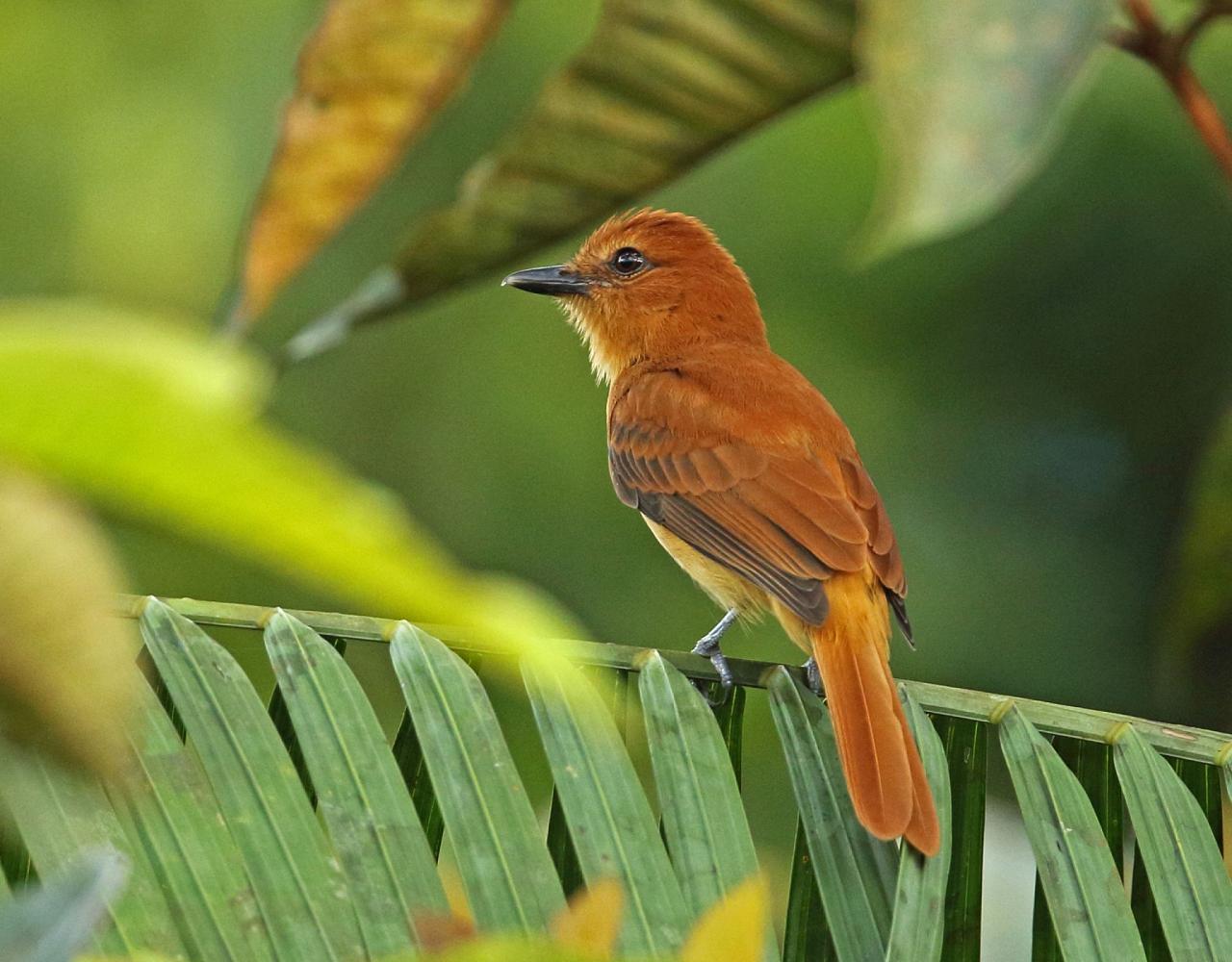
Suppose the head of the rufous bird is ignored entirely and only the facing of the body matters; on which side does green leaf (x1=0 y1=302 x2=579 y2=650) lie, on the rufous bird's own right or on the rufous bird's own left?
on the rufous bird's own left

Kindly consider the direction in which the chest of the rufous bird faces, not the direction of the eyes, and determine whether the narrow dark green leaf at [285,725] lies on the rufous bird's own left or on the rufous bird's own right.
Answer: on the rufous bird's own left

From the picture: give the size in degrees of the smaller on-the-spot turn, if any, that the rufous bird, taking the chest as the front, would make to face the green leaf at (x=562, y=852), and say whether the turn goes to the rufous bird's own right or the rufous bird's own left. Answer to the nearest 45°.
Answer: approximately 135° to the rufous bird's own left

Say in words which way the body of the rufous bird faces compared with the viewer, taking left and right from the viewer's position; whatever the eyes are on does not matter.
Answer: facing away from the viewer and to the left of the viewer

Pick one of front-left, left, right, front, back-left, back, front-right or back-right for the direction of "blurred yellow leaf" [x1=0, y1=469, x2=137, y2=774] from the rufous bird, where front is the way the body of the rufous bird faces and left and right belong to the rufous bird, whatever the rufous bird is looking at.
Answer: back-left

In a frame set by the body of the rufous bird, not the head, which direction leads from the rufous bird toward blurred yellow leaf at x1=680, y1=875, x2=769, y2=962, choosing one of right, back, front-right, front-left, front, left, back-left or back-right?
back-left

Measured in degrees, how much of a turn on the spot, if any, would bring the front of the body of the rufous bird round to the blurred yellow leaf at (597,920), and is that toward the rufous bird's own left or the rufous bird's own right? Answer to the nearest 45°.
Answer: approximately 135° to the rufous bird's own left
